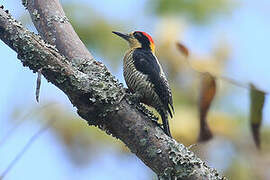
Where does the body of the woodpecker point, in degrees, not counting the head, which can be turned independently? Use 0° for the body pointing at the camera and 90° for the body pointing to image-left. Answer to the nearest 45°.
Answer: approximately 90°
